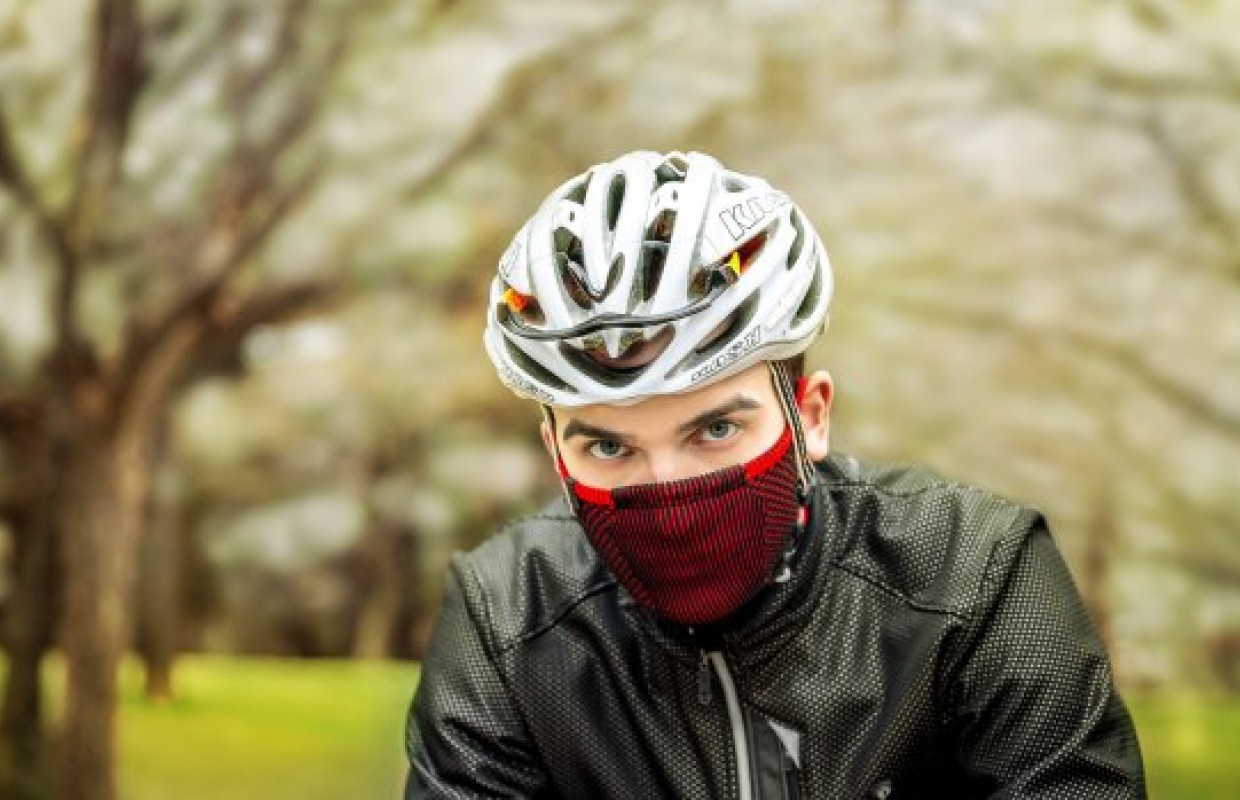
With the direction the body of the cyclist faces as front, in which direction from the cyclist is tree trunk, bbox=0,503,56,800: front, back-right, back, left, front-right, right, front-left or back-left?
back-right

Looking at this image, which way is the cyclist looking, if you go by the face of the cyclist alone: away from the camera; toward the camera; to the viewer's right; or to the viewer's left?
toward the camera

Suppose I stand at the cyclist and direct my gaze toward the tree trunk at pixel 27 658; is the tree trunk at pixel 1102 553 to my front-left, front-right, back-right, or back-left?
front-right

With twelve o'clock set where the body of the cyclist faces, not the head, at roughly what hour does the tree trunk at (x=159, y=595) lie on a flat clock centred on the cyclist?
The tree trunk is roughly at 5 o'clock from the cyclist.

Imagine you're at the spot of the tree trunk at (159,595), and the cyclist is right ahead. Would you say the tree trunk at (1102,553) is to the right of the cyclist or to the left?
left

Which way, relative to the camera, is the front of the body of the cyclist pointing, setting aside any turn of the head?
toward the camera

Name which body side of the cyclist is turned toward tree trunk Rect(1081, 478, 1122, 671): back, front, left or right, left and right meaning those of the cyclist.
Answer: back

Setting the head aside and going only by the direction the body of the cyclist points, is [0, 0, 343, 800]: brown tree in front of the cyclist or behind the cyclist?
behind
